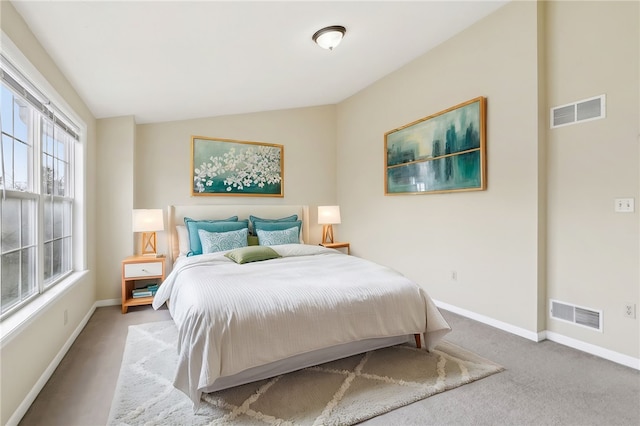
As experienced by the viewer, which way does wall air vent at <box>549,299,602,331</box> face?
facing the viewer and to the left of the viewer

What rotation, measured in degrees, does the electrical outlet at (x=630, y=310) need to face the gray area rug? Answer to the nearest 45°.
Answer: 0° — it already faces it

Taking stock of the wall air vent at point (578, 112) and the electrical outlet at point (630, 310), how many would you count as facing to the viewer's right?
0

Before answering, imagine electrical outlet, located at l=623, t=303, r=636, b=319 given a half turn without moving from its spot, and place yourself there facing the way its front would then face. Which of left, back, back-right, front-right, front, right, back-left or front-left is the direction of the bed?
back

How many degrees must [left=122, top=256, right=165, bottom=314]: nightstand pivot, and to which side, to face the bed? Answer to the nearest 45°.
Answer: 0° — it already faces it

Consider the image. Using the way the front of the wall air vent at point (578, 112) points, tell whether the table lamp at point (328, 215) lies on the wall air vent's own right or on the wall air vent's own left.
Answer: on the wall air vent's own right

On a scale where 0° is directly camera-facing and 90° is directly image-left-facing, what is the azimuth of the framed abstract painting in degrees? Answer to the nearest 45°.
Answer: approximately 45°

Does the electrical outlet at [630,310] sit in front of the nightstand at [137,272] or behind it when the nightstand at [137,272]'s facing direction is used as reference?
in front

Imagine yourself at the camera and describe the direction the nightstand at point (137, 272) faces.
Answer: facing the viewer

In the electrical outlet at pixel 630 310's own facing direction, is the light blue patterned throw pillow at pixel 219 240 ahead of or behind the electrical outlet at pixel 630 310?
ahead

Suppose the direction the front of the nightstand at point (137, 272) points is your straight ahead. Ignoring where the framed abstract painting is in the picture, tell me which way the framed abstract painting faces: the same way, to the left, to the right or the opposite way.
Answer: to the right
